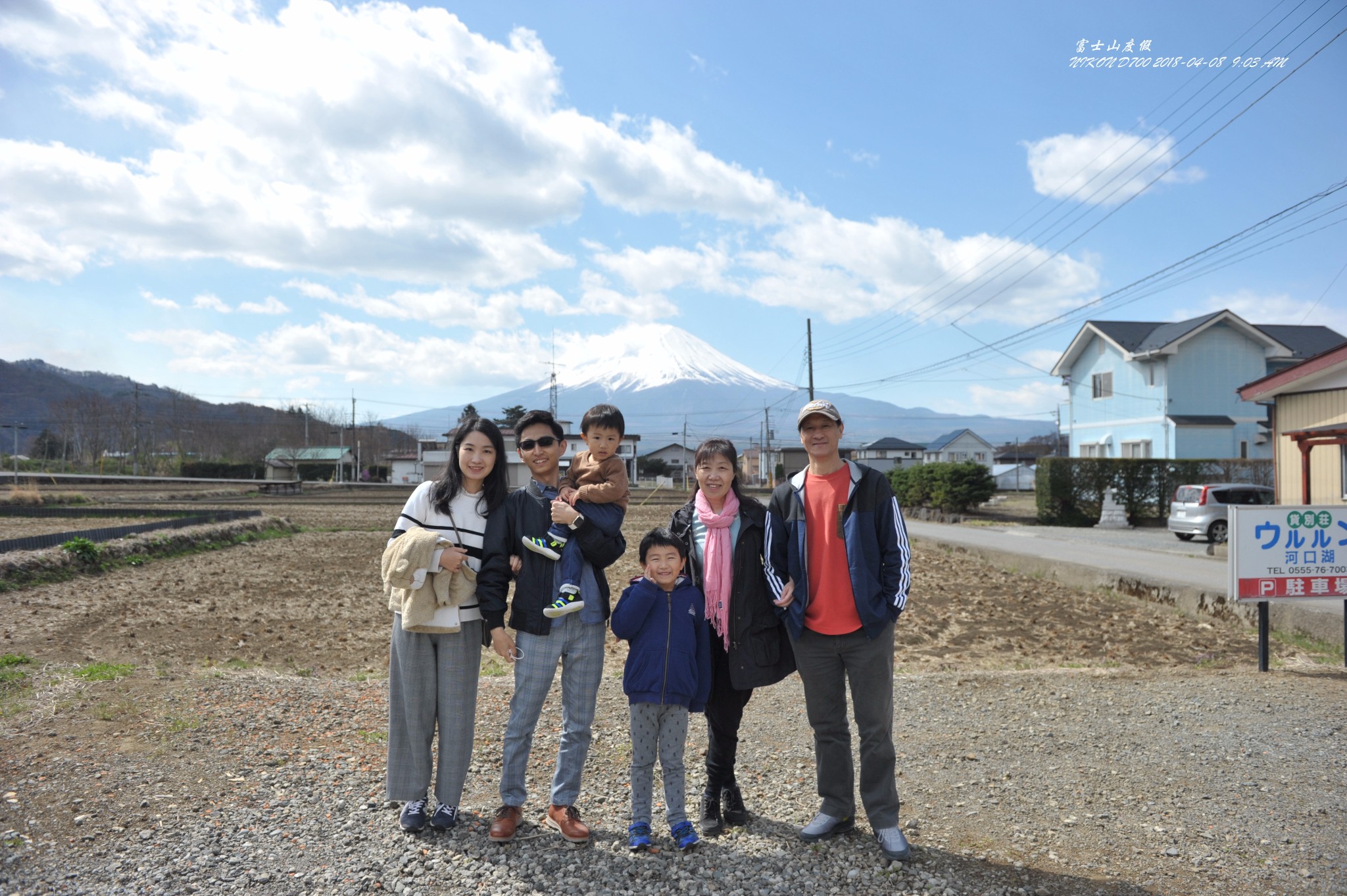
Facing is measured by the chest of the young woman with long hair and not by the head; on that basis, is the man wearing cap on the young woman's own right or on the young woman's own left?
on the young woman's own left

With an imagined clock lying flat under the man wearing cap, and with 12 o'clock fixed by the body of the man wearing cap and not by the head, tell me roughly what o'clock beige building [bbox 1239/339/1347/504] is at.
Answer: The beige building is roughly at 7 o'clock from the man wearing cap.

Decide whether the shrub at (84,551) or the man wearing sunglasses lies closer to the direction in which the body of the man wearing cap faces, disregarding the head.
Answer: the man wearing sunglasses

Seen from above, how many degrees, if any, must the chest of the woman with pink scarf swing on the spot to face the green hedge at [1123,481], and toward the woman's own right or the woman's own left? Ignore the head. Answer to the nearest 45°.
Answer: approximately 135° to the woman's own left

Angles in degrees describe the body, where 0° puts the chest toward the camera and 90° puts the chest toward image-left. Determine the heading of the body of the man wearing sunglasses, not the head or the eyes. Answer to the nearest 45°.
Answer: approximately 0°

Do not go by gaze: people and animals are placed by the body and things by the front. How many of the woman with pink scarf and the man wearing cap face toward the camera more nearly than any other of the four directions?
2
